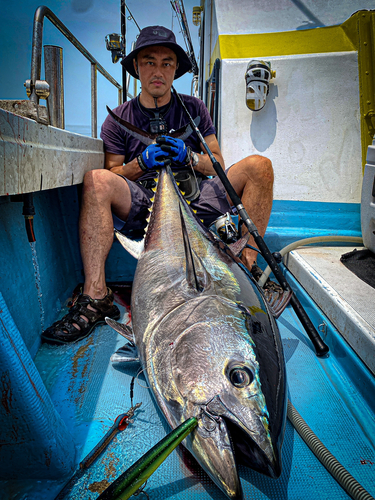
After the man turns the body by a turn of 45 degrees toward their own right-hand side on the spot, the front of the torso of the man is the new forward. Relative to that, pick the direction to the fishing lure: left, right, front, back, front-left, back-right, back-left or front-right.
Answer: front-left

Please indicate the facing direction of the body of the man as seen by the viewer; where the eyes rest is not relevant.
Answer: toward the camera

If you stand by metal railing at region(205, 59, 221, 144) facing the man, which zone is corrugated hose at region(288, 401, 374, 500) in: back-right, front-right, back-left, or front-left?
front-left

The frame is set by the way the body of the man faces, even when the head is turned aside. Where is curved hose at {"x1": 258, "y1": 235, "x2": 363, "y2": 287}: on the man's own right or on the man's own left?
on the man's own left

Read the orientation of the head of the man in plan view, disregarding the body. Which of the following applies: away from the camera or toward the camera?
toward the camera

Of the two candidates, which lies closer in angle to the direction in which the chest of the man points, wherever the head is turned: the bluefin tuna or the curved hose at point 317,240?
the bluefin tuna

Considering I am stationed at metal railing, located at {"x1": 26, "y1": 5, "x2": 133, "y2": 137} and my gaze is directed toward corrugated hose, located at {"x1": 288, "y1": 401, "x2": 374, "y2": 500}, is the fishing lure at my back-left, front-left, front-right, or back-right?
front-right

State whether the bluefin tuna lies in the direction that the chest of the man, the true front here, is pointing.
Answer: yes

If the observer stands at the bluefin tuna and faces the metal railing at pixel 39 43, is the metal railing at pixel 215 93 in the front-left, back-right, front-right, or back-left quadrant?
front-right

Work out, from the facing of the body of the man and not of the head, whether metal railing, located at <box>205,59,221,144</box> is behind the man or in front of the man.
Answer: behind

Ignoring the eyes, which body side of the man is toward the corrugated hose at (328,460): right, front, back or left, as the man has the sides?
front
